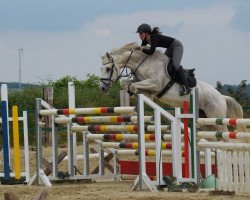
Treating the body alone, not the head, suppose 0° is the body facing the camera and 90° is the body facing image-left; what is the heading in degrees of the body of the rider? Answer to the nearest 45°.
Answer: approximately 90°

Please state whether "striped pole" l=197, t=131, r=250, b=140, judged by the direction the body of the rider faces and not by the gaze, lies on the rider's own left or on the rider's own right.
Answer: on the rider's own left

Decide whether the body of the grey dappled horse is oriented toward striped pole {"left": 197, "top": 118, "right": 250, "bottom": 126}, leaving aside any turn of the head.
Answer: no

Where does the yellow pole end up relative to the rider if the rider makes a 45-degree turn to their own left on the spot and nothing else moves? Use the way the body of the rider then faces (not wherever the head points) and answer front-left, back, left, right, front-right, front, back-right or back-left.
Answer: front-right

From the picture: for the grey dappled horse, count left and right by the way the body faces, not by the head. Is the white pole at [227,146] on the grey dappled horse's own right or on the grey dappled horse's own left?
on the grey dappled horse's own left

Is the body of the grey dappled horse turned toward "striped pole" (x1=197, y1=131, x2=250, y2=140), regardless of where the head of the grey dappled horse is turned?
no

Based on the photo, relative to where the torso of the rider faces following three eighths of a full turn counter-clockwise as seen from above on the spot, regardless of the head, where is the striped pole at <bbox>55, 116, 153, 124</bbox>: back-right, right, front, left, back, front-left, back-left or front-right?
right

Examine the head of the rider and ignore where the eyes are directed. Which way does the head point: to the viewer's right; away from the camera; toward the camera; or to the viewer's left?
to the viewer's left

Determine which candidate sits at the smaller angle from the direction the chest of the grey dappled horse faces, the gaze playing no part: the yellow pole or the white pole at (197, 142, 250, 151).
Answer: the yellow pole

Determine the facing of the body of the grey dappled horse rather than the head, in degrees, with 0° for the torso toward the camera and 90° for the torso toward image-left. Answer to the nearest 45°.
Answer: approximately 90°

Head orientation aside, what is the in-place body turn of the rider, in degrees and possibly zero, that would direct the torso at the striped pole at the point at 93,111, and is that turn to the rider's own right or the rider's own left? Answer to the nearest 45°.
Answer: approximately 45° to the rider's own left

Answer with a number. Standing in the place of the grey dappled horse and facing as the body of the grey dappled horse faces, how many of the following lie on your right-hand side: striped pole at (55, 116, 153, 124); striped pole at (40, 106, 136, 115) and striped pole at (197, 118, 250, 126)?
0
